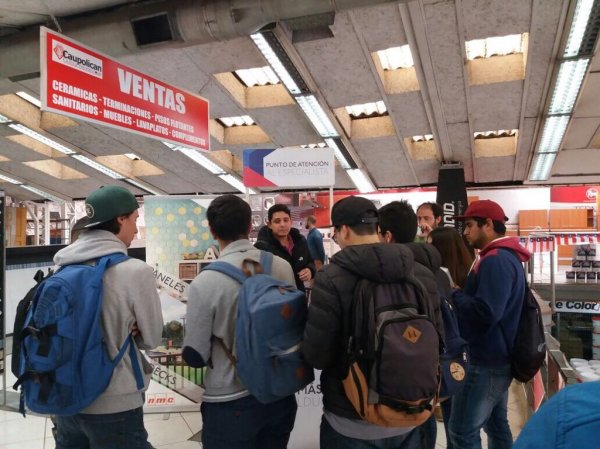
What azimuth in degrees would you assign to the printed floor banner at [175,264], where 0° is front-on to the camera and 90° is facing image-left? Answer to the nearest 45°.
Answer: approximately 0°

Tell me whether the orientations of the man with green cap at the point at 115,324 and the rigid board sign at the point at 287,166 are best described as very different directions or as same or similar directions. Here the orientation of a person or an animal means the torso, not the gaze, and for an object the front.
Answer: very different directions

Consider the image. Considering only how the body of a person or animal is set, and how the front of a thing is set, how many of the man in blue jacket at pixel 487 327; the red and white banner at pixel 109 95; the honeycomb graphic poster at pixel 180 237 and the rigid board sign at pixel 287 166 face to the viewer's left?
1

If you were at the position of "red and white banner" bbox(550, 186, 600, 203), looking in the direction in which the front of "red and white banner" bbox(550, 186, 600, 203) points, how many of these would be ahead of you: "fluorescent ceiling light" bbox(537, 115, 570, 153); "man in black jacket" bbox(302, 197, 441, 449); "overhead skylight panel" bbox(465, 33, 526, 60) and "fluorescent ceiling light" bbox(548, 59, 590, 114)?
4

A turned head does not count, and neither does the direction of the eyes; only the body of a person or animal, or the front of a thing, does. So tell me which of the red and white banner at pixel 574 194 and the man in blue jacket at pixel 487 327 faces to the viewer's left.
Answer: the man in blue jacket

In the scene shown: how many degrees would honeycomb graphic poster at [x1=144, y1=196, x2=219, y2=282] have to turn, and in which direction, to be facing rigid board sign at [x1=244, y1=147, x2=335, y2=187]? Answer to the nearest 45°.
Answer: approximately 90° to its left

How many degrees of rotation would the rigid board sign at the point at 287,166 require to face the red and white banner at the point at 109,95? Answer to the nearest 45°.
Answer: approximately 90° to its right

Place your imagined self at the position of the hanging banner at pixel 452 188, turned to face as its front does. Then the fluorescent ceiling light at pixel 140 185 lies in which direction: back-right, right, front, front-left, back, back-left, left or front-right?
right

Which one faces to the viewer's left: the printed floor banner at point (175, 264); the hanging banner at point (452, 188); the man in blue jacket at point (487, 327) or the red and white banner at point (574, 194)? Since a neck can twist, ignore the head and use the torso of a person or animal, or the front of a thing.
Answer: the man in blue jacket

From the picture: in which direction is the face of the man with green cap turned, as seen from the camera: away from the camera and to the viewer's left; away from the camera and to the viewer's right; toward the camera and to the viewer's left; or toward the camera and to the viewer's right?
away from the camera and to the viewer's right

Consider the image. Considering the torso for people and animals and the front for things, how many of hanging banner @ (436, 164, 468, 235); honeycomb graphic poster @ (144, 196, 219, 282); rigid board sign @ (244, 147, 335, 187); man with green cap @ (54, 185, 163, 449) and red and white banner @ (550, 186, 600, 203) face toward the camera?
4

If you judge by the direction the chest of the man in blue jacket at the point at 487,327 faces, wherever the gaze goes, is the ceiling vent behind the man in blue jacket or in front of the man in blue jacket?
in front

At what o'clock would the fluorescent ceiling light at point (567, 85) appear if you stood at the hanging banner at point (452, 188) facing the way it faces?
The fluorescent ceiling light is roughly at 11 o'clock from the hanging banner.

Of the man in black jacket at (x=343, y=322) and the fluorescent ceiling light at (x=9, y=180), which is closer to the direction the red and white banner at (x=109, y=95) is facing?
the man in black jacket
